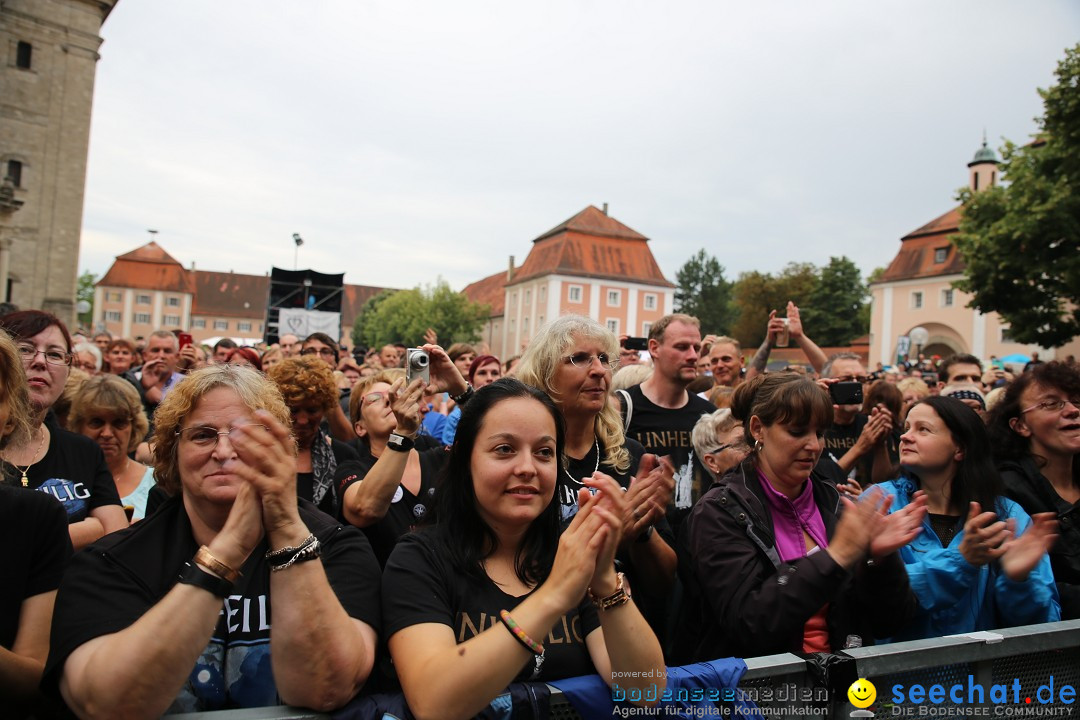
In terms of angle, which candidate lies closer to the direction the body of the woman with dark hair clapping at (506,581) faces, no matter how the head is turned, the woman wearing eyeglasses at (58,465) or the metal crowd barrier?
the metal crowd barrier

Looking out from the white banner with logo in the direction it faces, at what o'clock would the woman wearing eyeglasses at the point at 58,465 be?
The woman wearing eyeglasses is roughly at 12 o'clock from the white banner with logo.

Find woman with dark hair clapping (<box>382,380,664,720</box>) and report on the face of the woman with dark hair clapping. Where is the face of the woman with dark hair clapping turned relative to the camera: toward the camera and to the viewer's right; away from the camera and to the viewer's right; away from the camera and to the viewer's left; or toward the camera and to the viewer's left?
toward the camera and to the viewer's right

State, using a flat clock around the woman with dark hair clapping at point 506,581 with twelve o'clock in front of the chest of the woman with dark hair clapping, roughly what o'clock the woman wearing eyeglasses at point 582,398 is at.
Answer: The woman wearing eyeglasses is roughly at 8 o'clock from the woman with dark hair clapping.

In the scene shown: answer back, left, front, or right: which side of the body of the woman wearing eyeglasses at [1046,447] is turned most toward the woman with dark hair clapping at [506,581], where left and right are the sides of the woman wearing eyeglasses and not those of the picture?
right

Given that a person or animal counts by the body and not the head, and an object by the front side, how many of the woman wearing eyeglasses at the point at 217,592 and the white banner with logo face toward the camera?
2

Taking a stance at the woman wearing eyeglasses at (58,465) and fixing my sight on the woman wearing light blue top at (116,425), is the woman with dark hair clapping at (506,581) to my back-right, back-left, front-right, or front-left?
back-right

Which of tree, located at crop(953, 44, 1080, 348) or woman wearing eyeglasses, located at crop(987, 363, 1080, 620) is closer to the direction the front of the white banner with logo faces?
the woman wearing eyeglasses
